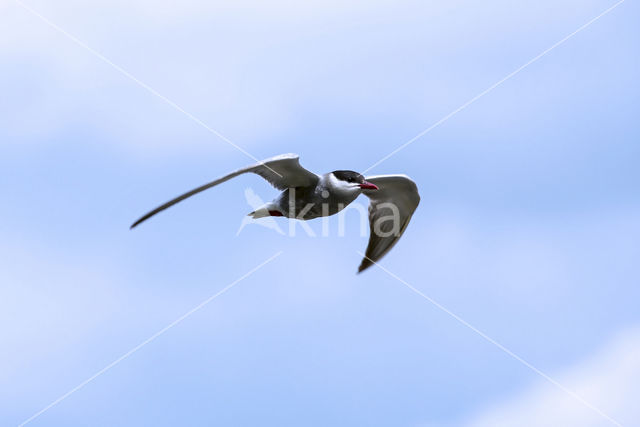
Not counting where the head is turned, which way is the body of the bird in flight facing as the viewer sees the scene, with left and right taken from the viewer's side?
facing the viewer and to the right of the viewer
